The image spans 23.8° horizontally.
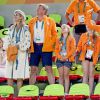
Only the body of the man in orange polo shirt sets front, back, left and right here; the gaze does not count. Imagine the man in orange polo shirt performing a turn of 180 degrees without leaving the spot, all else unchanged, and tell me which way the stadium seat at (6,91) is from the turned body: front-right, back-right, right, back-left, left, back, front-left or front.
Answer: back-left

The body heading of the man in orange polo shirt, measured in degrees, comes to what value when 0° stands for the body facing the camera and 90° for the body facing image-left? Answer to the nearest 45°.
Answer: approximately 0°
